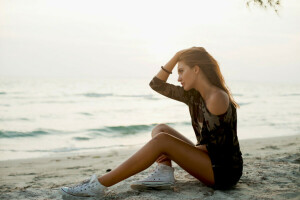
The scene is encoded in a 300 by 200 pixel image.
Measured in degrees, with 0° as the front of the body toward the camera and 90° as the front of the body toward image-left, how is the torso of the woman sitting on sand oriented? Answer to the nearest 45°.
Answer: approximately 90°

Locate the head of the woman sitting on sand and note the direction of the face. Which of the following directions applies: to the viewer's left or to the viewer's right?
to the viewer's left
